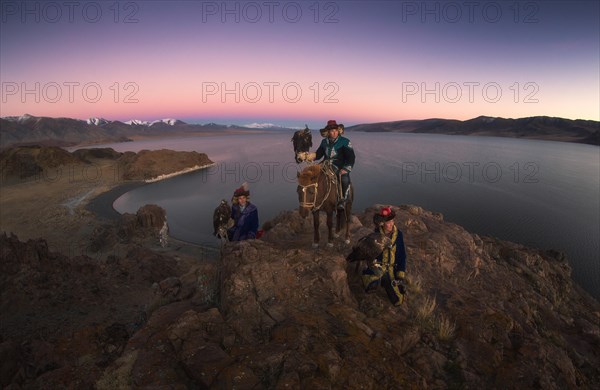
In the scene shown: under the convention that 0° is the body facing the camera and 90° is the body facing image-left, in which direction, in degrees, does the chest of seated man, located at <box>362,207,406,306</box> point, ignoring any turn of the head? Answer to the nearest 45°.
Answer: approximately 45°

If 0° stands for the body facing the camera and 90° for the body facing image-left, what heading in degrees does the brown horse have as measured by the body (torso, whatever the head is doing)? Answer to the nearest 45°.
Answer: approximately 45°

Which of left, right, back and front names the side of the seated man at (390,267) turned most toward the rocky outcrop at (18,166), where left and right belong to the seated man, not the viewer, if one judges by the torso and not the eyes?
right
